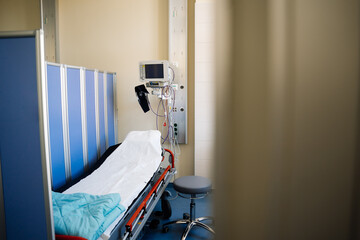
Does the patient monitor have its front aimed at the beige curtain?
yes

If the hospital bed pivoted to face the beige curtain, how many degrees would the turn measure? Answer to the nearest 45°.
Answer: approximately 45° to its left

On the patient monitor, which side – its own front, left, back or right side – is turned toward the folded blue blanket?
front

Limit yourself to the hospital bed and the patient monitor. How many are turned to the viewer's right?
0

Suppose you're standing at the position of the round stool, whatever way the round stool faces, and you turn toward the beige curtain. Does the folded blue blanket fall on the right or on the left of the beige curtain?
right

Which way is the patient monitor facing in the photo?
toward the camera

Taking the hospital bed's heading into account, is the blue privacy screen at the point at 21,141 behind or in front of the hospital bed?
in front

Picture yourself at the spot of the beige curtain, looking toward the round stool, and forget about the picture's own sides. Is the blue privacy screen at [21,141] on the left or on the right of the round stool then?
left

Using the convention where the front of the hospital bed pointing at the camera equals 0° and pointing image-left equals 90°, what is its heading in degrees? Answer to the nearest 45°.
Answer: approximately 45°
